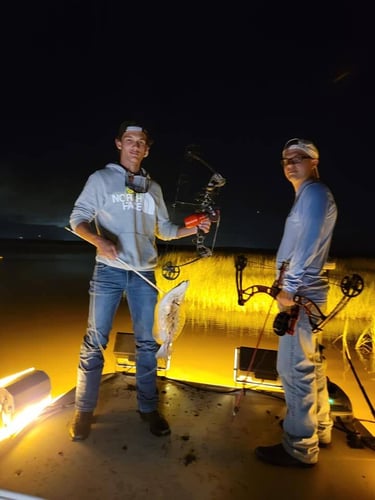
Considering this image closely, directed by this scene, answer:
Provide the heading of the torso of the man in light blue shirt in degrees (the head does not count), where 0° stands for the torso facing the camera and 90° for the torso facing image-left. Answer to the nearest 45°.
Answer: approximately 90°
